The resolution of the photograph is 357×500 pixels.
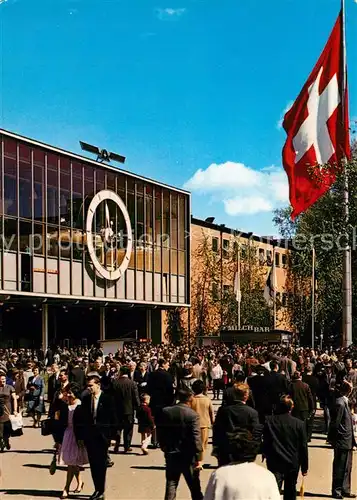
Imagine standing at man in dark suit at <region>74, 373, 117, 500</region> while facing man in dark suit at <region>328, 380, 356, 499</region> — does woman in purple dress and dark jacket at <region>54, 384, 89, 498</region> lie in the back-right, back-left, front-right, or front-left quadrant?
back-left

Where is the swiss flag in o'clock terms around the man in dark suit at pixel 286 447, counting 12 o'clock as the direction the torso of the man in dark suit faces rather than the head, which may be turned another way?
The swiss flag is roughly at 12 o'clock from the man in dark suit.

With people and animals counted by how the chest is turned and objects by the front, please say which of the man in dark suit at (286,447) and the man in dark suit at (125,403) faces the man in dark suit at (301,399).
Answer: the man in dark suit at (286,447)

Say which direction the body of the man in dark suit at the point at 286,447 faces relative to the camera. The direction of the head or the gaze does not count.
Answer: away from the camera
